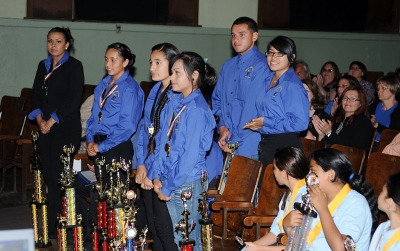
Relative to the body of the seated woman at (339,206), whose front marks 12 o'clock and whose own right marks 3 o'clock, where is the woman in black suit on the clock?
The woman in black suit is roughly at 1 o'clock from the seated woman.

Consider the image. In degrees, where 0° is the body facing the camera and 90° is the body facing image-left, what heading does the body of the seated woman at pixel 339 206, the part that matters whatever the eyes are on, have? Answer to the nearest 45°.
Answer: approximately 90°

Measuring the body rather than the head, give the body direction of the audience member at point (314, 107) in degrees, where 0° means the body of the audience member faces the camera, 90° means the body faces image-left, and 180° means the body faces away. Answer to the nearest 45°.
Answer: approximately 45°

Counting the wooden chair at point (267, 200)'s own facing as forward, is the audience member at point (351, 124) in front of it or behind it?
behind

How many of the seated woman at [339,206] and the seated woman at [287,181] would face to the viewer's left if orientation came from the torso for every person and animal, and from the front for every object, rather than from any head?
2

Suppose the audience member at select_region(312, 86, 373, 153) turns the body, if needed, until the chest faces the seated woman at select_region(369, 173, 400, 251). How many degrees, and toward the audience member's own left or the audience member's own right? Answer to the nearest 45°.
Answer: approximately 45° to the audience member's own left

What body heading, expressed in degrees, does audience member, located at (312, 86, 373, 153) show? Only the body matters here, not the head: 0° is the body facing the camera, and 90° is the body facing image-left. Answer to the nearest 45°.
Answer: approximately 45°

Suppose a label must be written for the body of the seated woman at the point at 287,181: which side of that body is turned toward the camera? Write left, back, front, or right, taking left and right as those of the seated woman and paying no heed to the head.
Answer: left

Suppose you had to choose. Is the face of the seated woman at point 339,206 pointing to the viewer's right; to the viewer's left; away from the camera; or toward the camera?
to the viewer's left

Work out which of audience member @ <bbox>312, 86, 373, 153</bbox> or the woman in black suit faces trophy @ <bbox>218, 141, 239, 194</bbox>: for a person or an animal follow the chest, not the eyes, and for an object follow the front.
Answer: the audience member

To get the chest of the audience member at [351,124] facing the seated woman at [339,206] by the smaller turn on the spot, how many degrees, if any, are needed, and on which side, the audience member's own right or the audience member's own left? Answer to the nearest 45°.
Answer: approximately 45° to the audience member's own left
